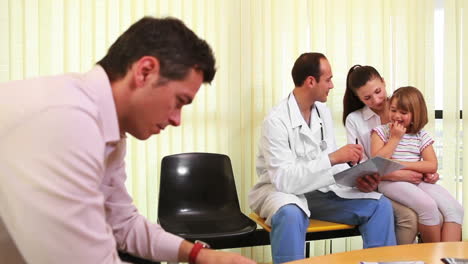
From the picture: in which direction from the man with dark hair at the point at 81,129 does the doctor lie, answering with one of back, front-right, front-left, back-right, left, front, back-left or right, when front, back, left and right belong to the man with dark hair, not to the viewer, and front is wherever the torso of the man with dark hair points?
front-left

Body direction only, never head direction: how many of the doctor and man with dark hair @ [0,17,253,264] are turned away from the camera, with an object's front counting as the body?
0

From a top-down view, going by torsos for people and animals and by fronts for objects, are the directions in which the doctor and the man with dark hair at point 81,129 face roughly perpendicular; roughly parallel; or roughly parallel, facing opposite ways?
roughly perpendicular

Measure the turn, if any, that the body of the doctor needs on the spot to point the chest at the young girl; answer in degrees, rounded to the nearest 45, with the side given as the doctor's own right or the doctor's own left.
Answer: approximately 45° to the doctor's own left

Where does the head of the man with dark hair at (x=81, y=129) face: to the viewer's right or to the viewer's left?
to the viewer's right

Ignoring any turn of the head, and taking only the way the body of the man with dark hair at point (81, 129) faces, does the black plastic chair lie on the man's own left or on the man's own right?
on the man's own left

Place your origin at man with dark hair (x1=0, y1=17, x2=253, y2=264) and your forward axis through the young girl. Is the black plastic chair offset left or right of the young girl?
left

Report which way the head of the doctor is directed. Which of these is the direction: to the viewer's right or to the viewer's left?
to the viewer's right

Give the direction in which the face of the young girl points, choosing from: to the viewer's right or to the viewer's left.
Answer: to the viewer's left

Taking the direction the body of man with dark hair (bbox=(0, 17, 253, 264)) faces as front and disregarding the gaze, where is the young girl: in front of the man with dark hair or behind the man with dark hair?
in front

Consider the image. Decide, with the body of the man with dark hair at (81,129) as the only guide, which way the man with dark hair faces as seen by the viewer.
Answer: to the viewer's right
